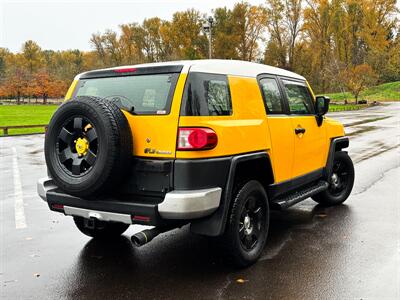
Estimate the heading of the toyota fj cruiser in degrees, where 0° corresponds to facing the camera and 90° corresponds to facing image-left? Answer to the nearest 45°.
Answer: approximately 225°
